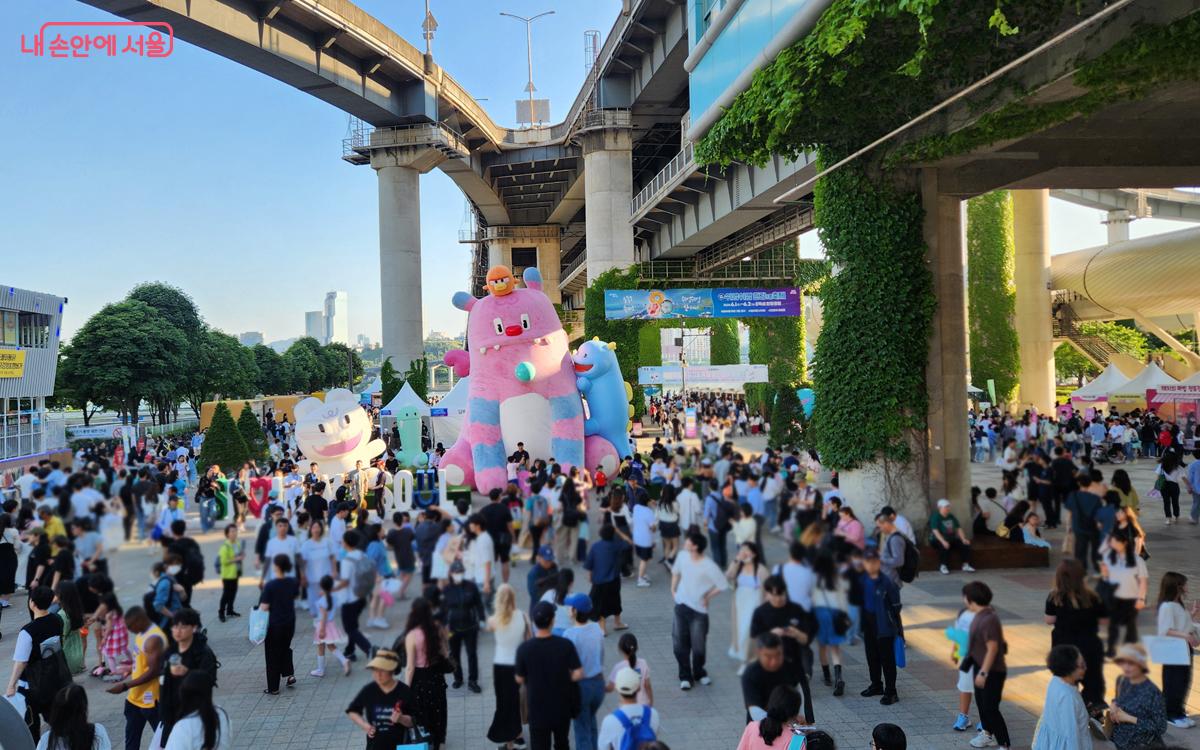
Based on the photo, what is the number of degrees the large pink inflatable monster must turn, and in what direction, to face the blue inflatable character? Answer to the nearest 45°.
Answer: approximately 135° to its left

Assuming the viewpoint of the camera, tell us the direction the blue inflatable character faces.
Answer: facing to the left of the viewer

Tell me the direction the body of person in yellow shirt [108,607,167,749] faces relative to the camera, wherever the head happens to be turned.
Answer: to the viewer's left

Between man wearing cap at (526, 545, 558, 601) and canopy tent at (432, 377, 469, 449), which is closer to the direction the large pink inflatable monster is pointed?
the man wearing cap

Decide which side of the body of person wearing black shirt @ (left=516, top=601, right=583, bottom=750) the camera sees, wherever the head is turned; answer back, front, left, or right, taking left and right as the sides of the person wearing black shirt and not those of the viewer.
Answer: back

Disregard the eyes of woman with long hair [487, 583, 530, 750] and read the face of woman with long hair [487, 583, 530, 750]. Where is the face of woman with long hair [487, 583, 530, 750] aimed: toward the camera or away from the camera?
away from the camera

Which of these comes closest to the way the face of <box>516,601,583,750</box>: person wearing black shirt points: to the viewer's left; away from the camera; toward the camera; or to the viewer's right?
away from the camera

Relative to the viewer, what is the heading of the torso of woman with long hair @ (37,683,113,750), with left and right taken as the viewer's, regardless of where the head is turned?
facing away from the viewer

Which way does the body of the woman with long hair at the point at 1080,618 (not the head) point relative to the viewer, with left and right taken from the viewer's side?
facing away from the viewer

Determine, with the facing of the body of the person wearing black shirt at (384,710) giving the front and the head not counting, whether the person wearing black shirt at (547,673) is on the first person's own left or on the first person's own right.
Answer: on the first person's own left

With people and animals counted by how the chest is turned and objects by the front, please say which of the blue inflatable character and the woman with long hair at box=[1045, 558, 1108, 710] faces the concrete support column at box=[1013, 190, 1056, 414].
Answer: the woman with long hair
